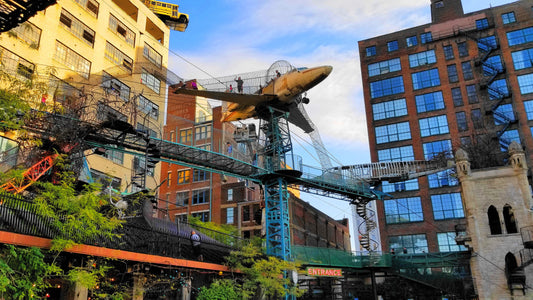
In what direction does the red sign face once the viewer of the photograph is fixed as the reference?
facing the viewer

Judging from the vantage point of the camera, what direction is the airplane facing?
facing the viewer and to the right of the viewer

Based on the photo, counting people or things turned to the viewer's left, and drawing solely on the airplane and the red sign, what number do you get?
0
